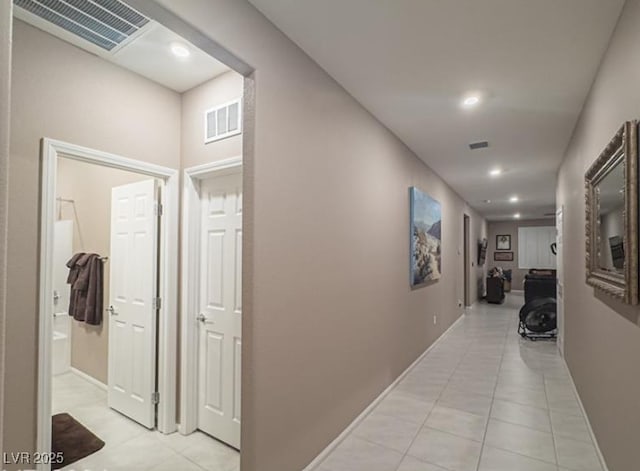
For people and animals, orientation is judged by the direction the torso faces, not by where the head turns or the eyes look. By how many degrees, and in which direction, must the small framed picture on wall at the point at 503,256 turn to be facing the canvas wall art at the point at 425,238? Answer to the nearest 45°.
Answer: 0° — it already faces it

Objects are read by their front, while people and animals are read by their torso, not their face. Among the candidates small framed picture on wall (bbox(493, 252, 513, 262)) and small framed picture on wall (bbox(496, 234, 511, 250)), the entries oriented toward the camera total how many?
2

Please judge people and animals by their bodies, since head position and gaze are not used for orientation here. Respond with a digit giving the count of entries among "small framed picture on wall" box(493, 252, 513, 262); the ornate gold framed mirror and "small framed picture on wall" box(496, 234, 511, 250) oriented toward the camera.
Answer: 2

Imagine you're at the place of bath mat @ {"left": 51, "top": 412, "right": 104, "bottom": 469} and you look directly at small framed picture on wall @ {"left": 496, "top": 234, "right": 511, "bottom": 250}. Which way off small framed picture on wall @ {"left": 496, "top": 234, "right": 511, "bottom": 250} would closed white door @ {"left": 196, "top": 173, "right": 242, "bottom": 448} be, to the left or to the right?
right

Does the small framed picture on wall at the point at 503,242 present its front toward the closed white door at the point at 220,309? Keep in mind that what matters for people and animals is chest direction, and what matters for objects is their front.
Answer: yes

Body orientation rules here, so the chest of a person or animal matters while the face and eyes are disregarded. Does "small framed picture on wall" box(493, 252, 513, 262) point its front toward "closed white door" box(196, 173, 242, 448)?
yes

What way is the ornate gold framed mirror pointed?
to the viewer's left

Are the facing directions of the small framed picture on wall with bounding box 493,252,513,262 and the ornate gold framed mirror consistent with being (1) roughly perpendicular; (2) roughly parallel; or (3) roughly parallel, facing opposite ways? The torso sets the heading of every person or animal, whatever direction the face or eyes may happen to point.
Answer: roughly perpendicular

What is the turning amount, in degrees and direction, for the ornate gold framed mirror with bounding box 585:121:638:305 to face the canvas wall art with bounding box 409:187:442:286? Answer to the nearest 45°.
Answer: approximately 45° to its right

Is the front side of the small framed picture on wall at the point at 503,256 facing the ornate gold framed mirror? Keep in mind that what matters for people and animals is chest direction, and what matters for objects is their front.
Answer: yes

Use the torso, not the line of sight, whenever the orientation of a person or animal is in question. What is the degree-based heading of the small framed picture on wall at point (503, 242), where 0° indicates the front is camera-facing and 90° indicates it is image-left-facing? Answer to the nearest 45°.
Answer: approximately 0°
